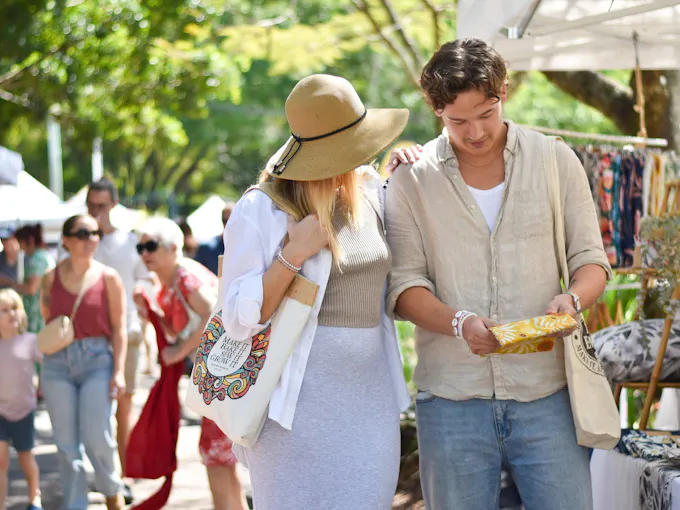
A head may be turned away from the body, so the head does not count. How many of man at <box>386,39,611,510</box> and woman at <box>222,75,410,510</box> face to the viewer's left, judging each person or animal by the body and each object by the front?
0

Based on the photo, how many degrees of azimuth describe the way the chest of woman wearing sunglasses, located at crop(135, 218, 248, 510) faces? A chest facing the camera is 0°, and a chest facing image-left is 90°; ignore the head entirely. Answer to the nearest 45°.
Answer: approximately 45°

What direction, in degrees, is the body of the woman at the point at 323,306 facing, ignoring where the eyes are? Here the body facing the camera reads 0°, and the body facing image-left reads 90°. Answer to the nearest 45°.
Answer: approximately 315°

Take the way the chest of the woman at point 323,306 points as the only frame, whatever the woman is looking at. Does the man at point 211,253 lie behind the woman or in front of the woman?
behind

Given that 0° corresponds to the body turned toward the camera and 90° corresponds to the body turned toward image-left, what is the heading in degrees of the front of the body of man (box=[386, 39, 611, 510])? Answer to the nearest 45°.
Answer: approximately 0°

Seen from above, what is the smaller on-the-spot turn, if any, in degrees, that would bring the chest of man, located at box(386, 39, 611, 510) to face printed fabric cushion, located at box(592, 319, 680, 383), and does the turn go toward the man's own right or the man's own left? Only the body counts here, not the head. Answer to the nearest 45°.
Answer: approximately 135° to the man's own left

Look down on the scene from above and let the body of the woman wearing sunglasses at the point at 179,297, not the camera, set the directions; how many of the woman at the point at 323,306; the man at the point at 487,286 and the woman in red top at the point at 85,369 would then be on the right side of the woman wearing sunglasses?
1

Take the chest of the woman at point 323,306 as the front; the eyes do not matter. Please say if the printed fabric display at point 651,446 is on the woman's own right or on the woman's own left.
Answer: on the woman's own left

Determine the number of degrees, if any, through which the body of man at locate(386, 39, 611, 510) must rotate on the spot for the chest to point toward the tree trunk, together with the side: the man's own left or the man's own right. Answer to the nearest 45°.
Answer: approximately 180°

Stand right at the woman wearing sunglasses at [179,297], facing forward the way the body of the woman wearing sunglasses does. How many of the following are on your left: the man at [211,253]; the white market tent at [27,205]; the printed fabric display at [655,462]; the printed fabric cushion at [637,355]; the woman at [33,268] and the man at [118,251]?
2

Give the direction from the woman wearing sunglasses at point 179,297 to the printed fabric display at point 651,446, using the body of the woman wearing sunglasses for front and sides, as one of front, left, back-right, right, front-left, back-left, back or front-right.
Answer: left

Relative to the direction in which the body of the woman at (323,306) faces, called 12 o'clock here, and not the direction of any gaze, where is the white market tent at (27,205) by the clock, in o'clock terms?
The white market tent is roughly at 7 o'clock from the woman.
